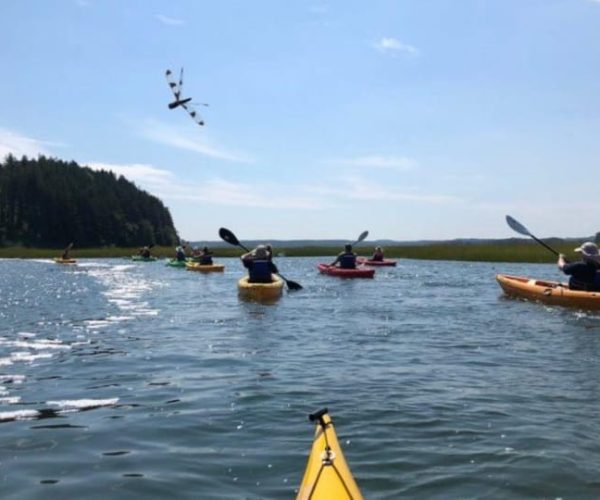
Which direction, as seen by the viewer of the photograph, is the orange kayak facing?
facing away from the viewer and to the left of the viewer

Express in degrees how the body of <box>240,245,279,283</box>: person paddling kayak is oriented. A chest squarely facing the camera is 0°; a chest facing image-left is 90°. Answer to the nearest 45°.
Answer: approximately 180°

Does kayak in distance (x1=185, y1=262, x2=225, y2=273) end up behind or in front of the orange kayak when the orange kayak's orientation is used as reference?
in front

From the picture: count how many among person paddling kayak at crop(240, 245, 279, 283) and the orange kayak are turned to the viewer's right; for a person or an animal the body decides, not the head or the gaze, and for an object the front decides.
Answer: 0

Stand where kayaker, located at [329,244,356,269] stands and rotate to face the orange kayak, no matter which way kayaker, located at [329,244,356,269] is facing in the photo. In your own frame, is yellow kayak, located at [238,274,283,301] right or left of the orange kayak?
right

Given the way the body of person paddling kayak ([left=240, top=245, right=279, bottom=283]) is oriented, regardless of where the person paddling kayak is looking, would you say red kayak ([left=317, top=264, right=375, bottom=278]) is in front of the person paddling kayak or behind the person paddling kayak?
in front

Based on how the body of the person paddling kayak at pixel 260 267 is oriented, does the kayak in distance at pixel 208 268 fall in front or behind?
in front

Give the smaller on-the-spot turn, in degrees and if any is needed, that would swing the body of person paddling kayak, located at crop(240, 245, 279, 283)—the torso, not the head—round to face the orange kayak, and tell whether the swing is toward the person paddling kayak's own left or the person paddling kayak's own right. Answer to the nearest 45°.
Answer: approximately 90° to the person paddling kayak's own right

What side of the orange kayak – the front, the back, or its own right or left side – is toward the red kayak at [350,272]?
front

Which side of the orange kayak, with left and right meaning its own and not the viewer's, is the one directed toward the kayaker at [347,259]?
front

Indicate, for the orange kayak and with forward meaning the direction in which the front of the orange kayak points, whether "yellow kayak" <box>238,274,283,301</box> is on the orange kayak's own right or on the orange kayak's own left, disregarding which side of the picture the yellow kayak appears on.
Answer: on the orange kayak's own left
